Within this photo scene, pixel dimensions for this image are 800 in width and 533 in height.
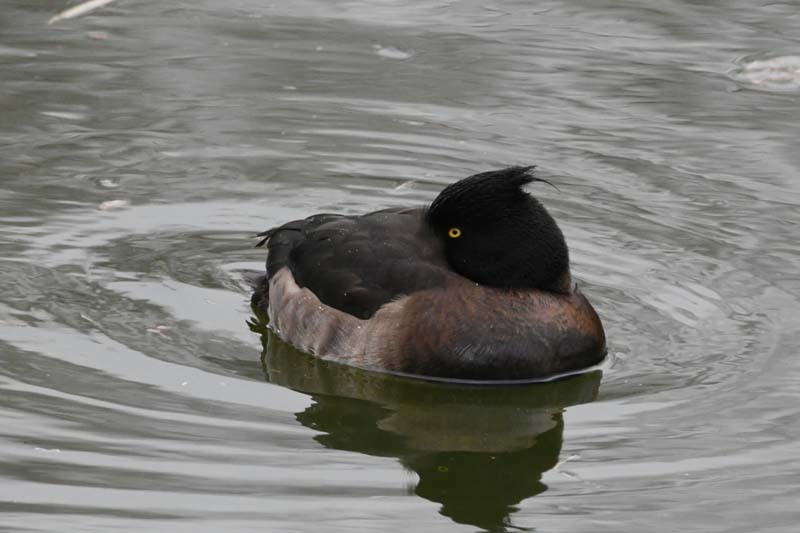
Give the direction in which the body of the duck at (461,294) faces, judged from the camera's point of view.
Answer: to the viewer's right
